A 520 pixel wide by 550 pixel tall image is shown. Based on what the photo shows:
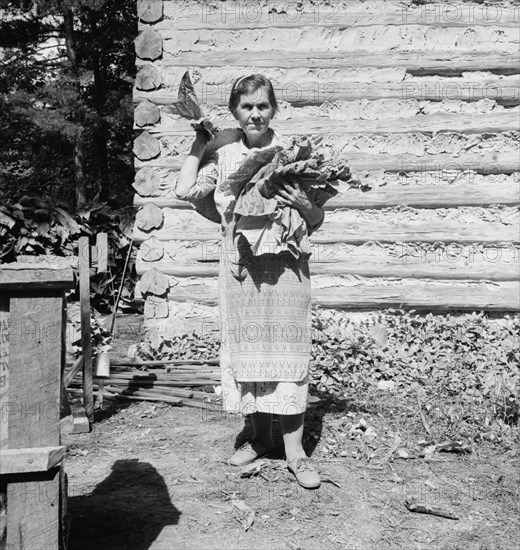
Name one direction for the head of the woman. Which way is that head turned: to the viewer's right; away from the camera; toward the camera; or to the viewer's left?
toward the camera

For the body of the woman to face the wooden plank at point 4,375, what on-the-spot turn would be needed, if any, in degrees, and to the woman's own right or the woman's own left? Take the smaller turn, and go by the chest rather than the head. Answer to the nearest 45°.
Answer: approximately 45° to the woman's own right

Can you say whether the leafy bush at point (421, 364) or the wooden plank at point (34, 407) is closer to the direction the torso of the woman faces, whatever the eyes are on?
the wooden plank

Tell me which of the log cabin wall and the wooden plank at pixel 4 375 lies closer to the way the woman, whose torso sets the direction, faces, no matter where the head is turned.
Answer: the wooden plank

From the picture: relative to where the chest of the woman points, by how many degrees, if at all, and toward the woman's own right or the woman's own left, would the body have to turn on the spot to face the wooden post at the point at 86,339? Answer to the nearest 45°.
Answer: approximately 135° to the woman's own right

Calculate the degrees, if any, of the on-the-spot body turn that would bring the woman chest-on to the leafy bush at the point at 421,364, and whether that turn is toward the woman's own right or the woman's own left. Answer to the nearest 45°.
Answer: approximately 135° to the woman's own left

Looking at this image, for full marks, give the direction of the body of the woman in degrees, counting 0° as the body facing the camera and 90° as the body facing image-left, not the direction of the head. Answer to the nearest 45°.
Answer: approximately 0°

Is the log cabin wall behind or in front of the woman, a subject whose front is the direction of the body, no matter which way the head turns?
behind

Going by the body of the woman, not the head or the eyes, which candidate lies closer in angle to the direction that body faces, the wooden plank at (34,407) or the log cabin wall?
the wooden plank

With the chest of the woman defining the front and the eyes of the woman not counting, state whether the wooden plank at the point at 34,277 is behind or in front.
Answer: in front

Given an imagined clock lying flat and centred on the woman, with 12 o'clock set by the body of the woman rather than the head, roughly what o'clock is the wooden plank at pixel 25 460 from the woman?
The wooden plank is roughly at 1 o'clock from the woman.

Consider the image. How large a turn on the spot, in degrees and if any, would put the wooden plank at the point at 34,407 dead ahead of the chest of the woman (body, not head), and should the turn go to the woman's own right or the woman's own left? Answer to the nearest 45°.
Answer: approximately 45° to the woman's own right
